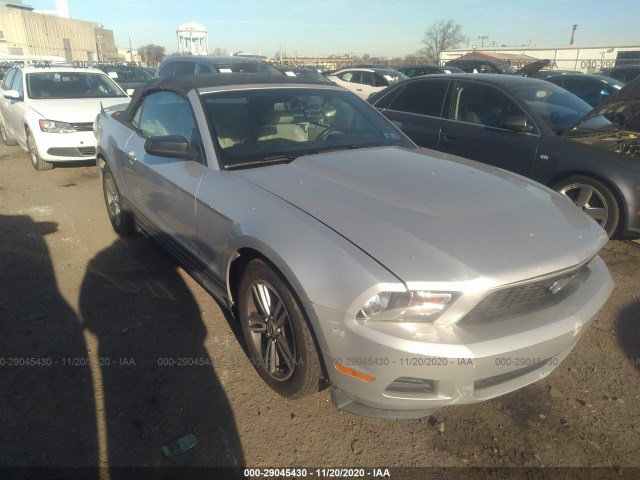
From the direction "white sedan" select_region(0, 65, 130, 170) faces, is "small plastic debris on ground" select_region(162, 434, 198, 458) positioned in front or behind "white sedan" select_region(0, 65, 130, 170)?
in front

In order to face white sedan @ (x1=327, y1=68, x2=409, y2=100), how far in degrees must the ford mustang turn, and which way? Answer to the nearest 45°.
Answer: approximately 135° to its left

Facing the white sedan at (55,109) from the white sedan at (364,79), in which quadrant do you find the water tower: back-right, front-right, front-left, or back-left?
back-right

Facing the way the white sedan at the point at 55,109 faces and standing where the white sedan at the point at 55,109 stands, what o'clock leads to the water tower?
The water tower is roughly at 8 o'clock from the white sedan.

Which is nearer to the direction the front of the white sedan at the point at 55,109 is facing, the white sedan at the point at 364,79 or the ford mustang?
the ford mustang

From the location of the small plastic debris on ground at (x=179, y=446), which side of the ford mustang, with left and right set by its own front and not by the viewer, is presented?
right

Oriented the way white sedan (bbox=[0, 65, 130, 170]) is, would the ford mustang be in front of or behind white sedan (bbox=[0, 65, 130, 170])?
in front

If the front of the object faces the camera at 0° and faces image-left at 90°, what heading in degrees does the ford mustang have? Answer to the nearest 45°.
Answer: approximately 315°

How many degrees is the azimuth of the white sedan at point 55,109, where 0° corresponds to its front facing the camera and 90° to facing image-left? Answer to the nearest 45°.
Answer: approximately 315°

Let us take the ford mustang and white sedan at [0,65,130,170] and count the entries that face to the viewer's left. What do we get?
0

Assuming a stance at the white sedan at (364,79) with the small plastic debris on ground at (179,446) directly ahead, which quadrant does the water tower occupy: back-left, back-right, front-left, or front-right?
back-right
